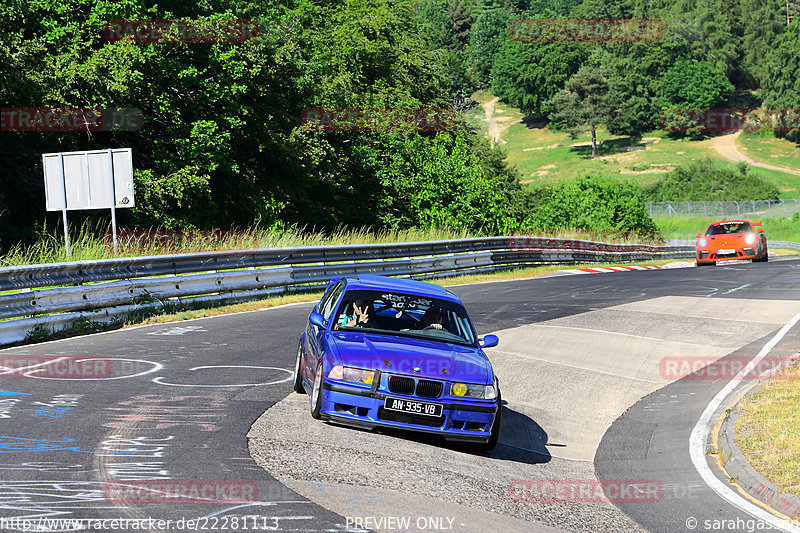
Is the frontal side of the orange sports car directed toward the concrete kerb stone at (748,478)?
yes

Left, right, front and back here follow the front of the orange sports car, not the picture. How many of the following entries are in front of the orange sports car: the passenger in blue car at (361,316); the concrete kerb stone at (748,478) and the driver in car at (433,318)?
3

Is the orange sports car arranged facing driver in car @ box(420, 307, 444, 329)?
yes

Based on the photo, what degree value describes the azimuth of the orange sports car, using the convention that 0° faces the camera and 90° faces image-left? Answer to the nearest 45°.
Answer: approximately 0°

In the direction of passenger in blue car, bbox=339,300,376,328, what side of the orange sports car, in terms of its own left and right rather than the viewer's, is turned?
front

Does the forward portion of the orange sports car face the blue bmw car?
yes
